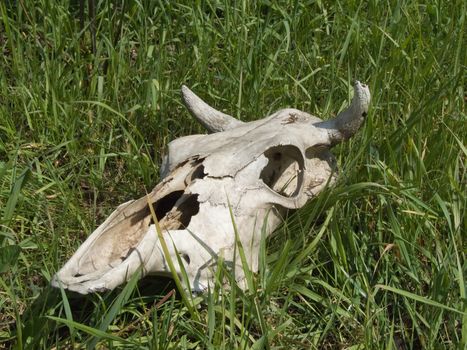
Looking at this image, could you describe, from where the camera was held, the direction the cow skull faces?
facing the viewer and to the left of the viewer
